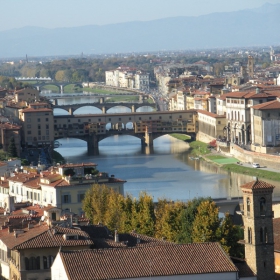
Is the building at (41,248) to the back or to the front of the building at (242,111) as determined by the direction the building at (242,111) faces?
to the front

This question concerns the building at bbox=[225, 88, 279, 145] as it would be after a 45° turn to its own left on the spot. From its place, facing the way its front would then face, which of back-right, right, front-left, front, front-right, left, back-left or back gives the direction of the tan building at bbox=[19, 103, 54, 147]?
right

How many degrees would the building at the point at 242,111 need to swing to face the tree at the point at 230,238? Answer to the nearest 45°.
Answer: approximately 45° to its left

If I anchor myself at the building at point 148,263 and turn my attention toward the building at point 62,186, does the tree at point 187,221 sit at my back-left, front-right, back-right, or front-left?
front-right

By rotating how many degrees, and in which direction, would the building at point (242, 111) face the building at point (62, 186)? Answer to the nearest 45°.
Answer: approximately 45° to its left

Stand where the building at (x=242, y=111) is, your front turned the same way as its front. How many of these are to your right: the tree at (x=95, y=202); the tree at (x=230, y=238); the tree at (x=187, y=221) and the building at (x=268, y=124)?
0

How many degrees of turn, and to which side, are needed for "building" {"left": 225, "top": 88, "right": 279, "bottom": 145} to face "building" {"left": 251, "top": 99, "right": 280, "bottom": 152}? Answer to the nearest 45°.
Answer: approximately 45° to its left

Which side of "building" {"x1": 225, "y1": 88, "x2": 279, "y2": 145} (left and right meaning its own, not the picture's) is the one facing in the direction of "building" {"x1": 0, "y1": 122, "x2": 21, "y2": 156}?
front

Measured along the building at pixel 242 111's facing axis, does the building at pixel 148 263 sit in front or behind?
in front

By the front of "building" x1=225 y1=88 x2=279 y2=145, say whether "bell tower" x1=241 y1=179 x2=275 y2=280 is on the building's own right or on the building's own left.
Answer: on the building's own left

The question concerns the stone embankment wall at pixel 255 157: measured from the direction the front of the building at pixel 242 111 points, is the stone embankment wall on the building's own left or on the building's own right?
on the building's own left

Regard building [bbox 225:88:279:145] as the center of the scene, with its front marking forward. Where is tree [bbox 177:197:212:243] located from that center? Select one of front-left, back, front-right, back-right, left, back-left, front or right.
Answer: front-left

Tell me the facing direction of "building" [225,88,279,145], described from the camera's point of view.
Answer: facing the viewer and to the left of the viewer

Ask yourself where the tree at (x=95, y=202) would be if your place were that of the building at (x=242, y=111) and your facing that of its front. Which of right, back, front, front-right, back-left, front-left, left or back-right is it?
front-left

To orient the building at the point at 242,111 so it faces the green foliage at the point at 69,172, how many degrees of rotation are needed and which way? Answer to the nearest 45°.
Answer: approximately 45° to its left

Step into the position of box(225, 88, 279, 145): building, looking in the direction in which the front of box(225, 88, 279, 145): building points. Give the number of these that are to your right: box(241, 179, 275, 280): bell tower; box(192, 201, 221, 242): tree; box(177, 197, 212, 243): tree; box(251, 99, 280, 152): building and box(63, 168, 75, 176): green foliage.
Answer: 0

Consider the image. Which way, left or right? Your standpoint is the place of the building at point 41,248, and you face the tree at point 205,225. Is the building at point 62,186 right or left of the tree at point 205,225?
left
